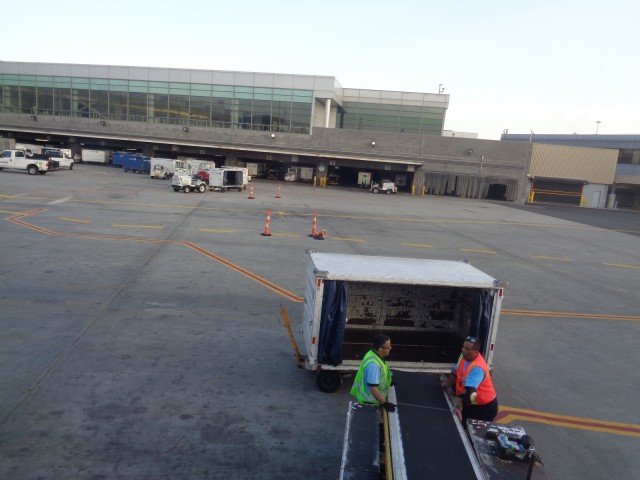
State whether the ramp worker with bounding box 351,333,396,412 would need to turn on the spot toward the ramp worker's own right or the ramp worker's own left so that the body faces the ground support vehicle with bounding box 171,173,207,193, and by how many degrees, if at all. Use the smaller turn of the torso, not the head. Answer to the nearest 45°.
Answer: approximately 135° to the ramp worker's own left

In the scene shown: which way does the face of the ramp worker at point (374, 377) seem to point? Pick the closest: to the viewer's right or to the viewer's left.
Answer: to the viewer's right

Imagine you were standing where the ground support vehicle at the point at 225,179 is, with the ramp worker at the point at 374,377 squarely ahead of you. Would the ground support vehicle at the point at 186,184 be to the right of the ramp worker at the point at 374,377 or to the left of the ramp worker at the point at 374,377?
right

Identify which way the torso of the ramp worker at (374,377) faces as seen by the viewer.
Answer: to the viewer's right

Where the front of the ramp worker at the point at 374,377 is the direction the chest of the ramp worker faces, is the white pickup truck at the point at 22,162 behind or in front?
behind

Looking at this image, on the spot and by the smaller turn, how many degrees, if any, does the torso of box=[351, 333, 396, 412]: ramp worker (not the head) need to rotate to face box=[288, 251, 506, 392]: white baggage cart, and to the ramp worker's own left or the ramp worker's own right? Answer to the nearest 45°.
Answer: approximately 90° to the ramp worker's own left

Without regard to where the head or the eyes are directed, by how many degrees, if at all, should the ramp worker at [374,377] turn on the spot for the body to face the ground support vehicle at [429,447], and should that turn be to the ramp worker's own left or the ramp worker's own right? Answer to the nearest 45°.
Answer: approximately 45° to the ramp worker's own right

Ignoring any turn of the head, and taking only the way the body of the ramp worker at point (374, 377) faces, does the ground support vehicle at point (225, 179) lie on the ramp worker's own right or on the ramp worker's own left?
on the ramp worker's own left
